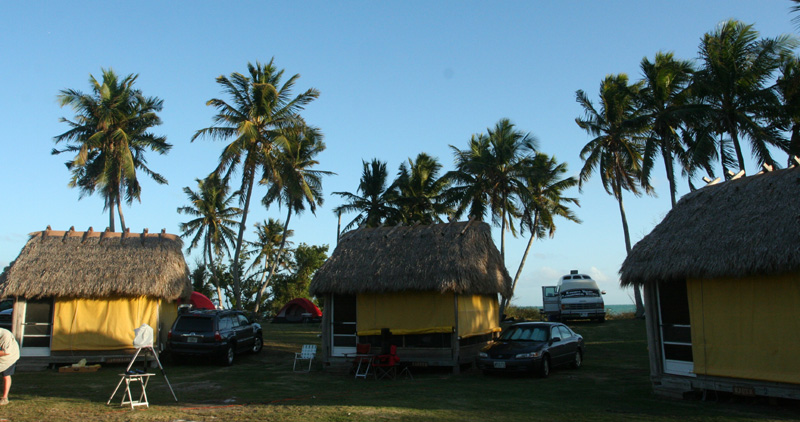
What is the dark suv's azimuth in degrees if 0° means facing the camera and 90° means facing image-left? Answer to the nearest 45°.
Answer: approximately 225°

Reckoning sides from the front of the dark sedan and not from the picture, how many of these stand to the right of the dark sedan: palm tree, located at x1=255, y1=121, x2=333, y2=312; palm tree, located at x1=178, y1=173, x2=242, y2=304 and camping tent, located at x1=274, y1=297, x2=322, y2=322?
3

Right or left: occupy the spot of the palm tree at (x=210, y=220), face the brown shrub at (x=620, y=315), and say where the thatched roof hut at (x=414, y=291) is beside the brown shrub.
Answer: right

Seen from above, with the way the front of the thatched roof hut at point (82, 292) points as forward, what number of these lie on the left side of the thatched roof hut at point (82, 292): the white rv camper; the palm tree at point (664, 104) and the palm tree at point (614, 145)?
3

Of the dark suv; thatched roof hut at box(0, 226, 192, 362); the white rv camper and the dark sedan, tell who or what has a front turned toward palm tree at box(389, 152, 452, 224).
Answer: the dark suv

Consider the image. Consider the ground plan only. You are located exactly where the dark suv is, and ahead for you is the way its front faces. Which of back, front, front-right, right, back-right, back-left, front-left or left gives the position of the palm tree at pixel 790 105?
front-right

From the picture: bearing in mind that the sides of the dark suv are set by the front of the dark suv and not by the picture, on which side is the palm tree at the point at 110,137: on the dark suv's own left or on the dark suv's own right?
on the dark suv's own left

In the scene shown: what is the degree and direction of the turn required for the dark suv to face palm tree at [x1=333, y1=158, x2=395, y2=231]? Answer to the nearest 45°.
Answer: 0° — it already faces it

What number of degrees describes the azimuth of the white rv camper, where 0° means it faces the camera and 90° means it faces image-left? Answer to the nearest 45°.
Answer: approximately 0°

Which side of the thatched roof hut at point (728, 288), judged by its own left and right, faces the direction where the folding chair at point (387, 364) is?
right

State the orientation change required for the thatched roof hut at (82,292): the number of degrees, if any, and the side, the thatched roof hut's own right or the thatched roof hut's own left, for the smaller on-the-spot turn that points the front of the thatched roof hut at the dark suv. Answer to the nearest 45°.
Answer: approximately 45° to the thatched roof hut's own left

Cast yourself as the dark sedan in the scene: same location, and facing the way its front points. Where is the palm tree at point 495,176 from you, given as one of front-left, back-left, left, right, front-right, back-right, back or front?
back-right

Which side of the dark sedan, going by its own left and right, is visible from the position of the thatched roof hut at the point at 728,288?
left

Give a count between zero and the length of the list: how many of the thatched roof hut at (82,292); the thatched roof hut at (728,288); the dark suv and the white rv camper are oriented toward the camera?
3
